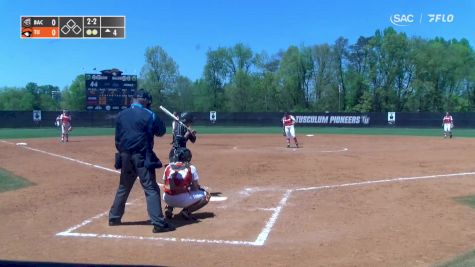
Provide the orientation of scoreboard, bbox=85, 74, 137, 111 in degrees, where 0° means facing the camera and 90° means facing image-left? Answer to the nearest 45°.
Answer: approximately 0°

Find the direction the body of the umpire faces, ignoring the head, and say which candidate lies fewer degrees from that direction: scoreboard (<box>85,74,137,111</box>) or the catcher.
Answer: the catcher

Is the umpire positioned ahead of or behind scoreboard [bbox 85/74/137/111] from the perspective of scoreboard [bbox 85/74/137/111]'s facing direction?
ahead

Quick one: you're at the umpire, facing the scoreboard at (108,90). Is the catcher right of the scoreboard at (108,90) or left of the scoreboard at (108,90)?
right

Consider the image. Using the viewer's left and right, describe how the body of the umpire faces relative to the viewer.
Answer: facing away from the viewer and to the right of the viewer

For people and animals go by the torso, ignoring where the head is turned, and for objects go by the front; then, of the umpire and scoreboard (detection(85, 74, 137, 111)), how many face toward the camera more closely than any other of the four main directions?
1

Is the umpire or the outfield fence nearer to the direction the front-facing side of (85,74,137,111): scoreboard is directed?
the umpire

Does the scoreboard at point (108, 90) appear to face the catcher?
yes

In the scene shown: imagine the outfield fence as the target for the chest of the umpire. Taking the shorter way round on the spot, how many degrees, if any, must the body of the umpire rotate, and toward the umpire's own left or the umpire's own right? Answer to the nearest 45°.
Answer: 0° — they already face it
